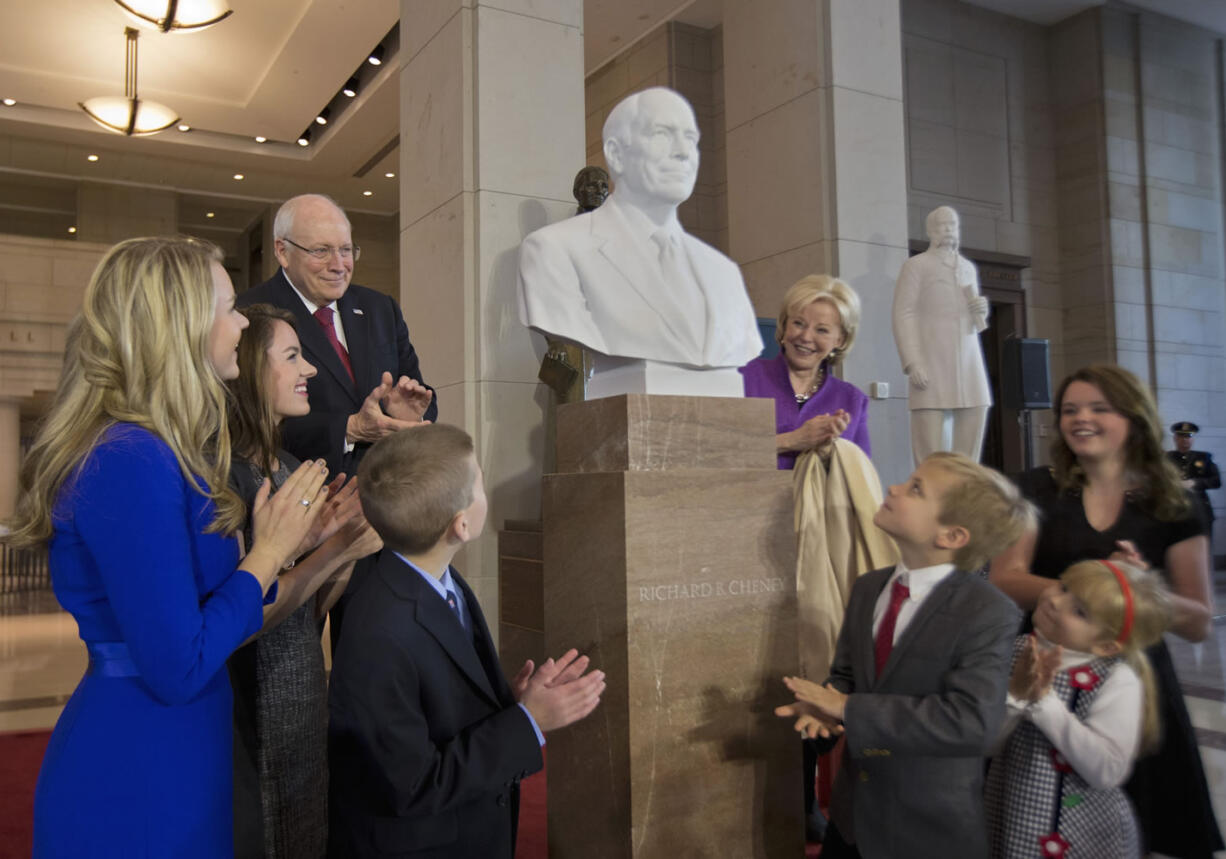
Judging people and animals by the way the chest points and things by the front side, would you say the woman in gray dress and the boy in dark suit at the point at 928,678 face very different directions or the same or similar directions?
very different directions

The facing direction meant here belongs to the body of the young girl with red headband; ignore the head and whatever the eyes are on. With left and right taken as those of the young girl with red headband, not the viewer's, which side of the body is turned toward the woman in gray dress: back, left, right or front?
front

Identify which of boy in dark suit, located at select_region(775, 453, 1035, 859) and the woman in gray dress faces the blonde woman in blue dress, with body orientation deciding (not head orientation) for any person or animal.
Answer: the boy in dark suit

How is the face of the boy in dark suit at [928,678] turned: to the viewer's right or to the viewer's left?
to the viewer's left

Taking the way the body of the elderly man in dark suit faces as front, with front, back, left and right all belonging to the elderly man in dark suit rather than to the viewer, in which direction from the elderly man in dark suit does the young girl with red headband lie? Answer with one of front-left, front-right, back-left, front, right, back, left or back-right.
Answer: front

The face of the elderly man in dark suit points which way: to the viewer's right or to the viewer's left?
to the viewer's right

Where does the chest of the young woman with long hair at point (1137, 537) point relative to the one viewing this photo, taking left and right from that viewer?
facing the viewer and to the left of the viewer

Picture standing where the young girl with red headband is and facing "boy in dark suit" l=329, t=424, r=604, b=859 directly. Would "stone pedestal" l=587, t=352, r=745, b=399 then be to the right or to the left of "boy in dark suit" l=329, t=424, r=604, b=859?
right

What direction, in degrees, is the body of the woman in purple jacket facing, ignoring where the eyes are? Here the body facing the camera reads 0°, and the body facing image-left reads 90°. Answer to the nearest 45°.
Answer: approximately 45°

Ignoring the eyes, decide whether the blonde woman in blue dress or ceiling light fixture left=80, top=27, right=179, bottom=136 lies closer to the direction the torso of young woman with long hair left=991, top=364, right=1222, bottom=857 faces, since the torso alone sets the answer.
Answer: the blonde woman in blue dress

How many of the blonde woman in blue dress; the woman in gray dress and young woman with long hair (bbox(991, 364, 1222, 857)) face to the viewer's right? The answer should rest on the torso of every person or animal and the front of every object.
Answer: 2

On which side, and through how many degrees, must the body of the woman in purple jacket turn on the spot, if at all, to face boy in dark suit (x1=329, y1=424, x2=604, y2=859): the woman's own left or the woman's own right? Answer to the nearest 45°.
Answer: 0° — they already face them

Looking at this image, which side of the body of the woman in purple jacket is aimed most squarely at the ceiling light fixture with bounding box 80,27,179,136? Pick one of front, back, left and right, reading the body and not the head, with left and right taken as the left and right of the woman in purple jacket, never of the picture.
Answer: right

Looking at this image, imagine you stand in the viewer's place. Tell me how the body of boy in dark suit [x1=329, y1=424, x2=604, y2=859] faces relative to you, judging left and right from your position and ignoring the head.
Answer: facing to the right of the viewer

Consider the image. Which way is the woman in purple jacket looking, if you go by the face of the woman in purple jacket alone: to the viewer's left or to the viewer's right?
to the viewer's left

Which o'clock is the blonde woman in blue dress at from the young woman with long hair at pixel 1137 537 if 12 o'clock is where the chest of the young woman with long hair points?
The blonde woman in blue dress is roughly at 12 o'clock from the young woman with long hair.

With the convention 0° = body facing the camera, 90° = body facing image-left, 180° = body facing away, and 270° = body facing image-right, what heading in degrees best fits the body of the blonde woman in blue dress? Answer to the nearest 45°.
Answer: approximately 270°

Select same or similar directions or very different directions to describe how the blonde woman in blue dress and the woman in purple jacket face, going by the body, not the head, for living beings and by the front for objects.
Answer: very different directions
